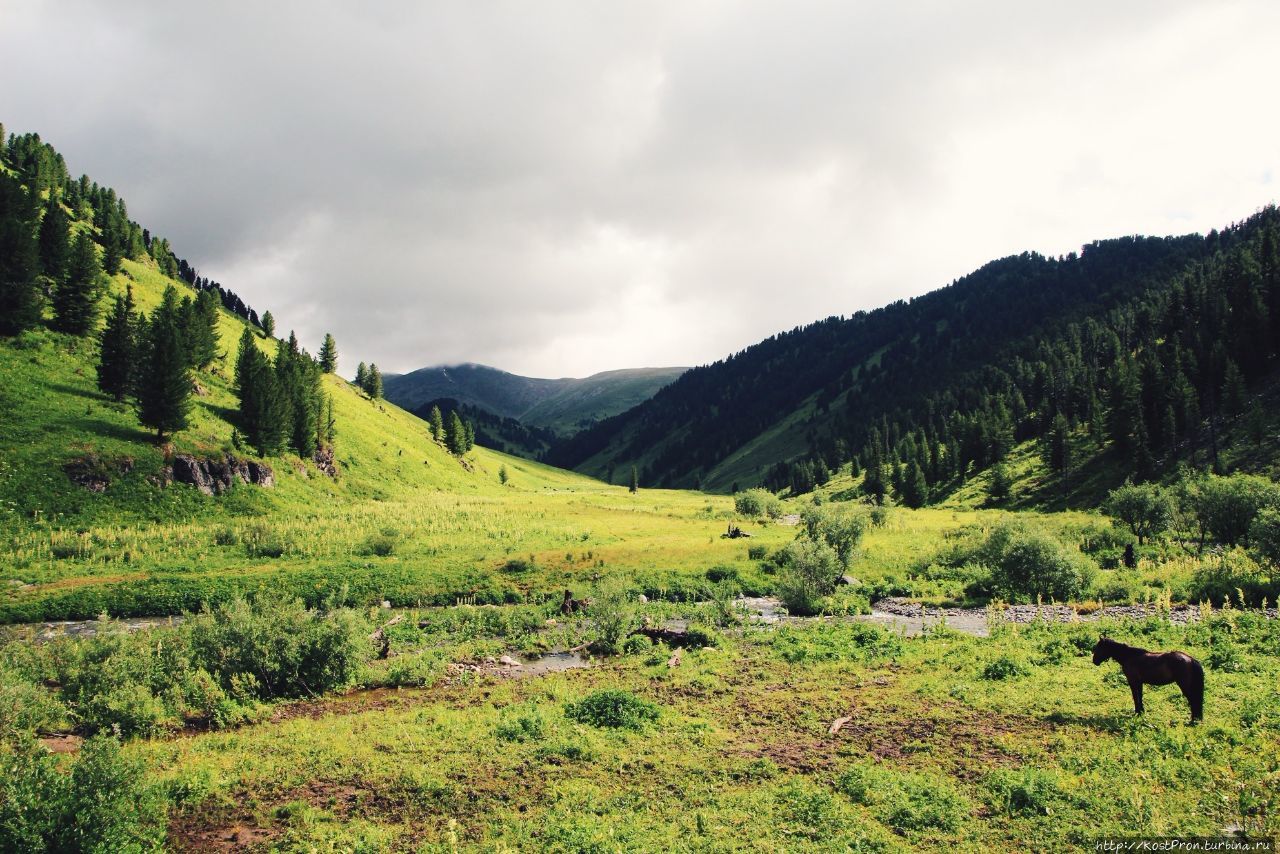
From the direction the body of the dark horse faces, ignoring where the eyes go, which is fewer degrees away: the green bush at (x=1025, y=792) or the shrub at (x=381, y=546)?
the shrub

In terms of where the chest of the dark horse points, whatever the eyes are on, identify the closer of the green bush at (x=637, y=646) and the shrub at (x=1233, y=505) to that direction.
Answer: the green bush

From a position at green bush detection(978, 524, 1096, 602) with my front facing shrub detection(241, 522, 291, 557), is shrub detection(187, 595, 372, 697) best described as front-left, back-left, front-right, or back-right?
front-left

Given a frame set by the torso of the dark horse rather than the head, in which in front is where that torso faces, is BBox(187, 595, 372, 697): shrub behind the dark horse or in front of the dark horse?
in front

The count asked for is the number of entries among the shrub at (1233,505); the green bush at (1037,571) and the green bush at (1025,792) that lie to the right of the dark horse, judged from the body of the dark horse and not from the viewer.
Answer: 2

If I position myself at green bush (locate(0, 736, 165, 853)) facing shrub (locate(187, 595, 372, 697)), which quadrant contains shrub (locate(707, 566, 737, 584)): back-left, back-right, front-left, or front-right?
front-right

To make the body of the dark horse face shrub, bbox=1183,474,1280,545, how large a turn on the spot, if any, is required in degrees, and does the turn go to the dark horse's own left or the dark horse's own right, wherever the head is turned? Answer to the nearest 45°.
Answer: approximately 90° to the dark horse's own right

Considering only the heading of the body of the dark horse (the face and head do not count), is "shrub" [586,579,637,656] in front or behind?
in front

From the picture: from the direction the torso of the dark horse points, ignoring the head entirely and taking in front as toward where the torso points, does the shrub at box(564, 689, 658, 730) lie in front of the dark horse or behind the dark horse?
in front

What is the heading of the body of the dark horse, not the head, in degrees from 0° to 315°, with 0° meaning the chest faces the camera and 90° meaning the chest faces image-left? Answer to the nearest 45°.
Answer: approximately 90°

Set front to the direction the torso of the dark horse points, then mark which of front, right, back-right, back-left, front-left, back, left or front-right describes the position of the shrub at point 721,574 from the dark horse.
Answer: front-right

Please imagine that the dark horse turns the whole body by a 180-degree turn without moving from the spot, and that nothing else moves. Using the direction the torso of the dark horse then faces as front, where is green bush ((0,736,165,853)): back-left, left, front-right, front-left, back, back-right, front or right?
back-right
